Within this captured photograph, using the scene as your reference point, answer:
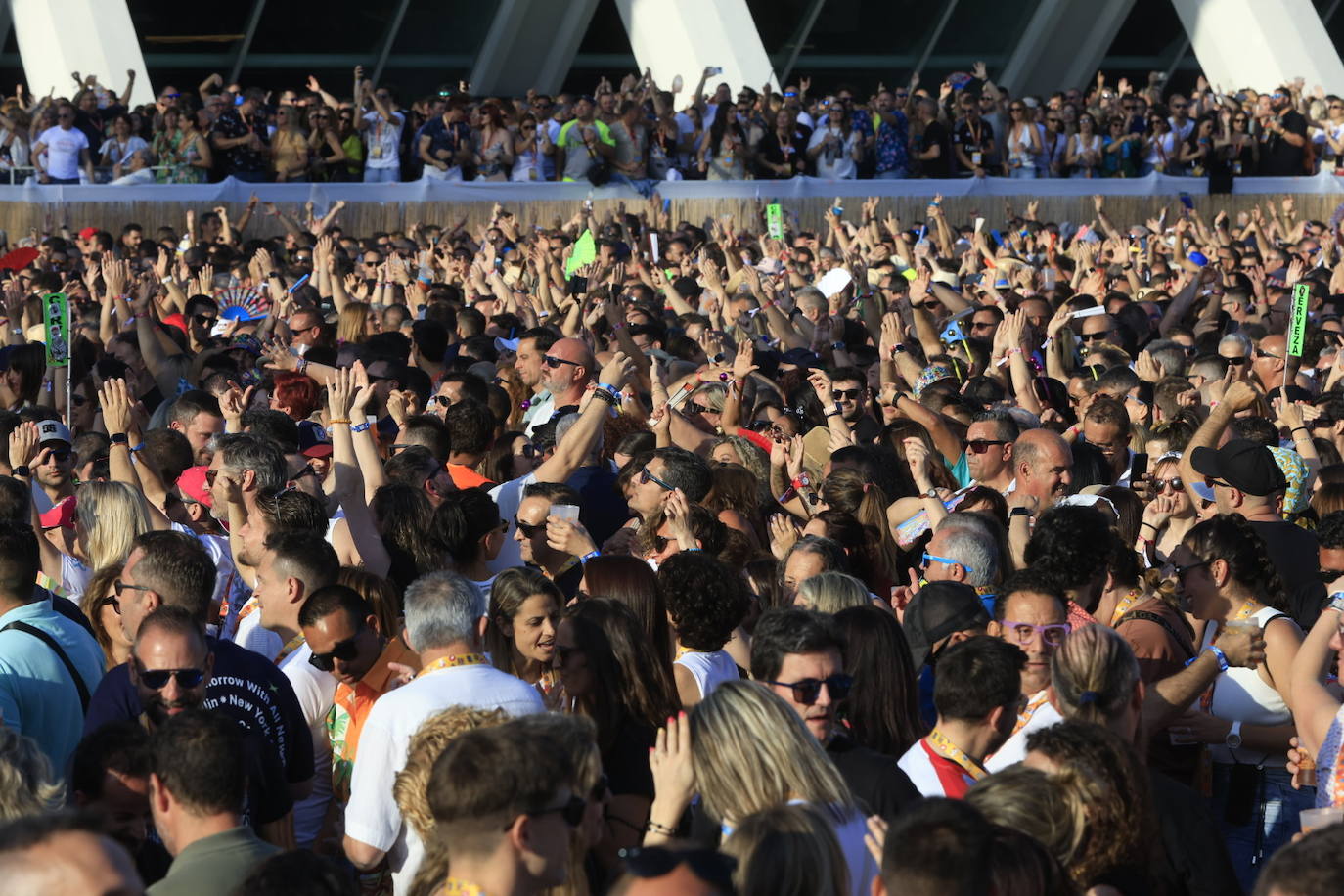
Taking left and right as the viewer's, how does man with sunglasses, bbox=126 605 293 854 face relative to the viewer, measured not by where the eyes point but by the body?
facing the viewer

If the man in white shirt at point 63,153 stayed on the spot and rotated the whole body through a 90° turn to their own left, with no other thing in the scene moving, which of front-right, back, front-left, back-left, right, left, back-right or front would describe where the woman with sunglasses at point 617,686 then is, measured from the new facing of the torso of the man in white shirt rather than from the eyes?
right

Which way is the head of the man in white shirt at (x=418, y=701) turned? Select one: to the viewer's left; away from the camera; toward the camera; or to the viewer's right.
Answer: away from the camera

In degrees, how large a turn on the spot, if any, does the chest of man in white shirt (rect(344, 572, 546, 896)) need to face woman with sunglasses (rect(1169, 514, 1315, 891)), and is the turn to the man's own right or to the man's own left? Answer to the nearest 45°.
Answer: approximately 90° to the man's own right

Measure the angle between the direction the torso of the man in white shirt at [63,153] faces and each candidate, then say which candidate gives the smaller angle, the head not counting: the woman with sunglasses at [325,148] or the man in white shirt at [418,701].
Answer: the man in white shirt

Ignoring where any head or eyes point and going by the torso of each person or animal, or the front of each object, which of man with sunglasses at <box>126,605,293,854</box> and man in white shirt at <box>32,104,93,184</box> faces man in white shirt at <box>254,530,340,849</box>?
man in white shirt at <box>32,104,93,184</box>

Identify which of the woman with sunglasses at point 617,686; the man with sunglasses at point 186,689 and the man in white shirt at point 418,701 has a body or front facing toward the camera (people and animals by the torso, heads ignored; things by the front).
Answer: the man with sunglasses

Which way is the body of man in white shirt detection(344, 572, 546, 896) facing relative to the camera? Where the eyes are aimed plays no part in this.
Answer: away from the camera

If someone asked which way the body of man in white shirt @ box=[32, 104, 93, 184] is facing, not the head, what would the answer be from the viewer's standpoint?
toward the camera

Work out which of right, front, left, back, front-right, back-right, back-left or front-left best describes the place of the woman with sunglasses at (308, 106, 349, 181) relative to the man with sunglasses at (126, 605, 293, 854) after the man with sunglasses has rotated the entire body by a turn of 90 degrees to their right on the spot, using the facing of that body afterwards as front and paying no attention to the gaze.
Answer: right

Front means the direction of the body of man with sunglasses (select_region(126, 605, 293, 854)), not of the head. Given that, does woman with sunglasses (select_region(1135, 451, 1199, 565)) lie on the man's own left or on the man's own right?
on the man's own left

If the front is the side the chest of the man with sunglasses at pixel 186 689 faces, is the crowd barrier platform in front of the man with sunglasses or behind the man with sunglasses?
behind

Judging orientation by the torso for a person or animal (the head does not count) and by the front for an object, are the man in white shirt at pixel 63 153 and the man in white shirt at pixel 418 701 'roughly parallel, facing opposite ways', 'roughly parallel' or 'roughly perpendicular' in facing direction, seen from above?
roughly parallel, facing opposite ways

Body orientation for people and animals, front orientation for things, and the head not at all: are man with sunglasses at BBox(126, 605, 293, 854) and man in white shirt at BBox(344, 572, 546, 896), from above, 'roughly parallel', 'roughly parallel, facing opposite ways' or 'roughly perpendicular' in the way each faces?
roughly parallel, facing opposite ways
